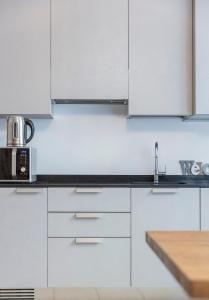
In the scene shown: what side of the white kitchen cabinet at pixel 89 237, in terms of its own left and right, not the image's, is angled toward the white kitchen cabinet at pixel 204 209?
left

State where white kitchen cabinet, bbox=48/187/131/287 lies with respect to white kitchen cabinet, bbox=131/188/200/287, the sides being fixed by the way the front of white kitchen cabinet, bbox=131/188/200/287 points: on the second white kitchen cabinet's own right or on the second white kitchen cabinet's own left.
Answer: on the second white kitchen cabinet's own right

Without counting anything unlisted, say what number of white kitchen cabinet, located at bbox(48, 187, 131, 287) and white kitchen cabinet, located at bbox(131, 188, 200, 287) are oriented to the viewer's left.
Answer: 0

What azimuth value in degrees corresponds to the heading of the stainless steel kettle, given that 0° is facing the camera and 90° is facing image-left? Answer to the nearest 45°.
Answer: approximately 90°

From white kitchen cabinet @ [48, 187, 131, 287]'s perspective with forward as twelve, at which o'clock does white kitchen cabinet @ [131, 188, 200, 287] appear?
white kitchen cabinet @ [131, 188, 200, 287] is roughly at 9 o'clock from white kitchen cabinet @ [48, 187, 131, 287].

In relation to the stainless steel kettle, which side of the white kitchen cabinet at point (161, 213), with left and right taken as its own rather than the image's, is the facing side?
right

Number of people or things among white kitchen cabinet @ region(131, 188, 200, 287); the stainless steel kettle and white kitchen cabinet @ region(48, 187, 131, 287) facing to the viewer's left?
1

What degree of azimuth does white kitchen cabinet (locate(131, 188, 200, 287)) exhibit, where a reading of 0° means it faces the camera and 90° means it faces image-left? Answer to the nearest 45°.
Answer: approximately 0°
